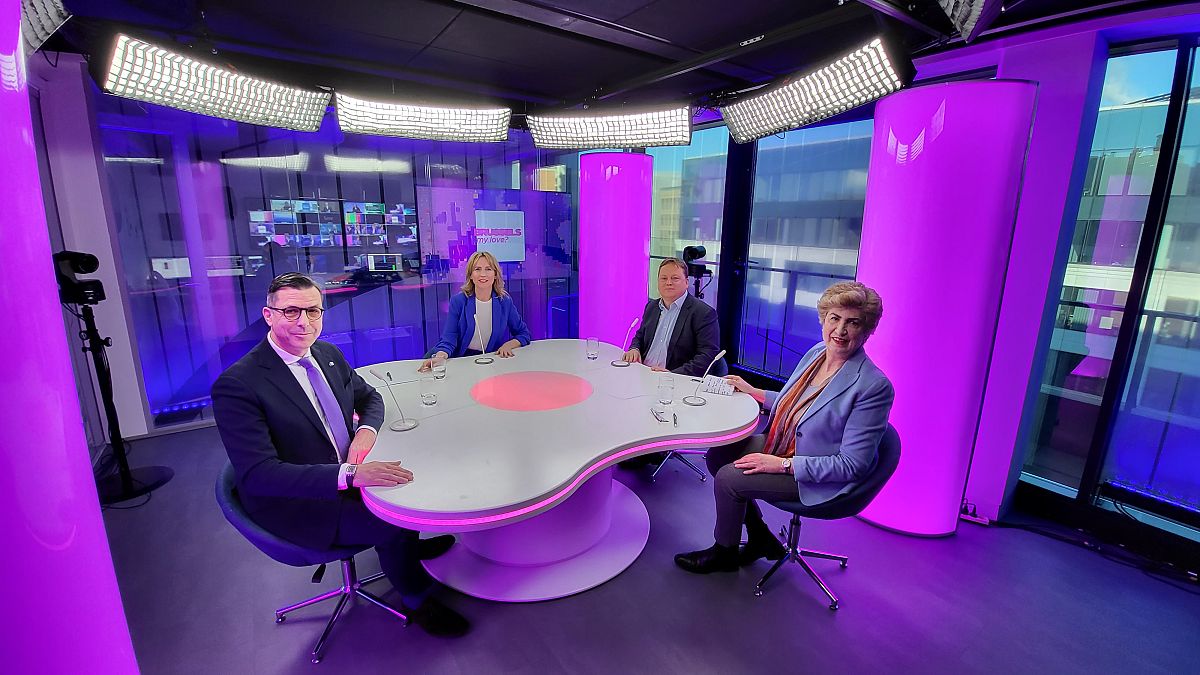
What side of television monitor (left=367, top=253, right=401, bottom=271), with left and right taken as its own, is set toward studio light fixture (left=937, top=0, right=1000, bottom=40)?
front

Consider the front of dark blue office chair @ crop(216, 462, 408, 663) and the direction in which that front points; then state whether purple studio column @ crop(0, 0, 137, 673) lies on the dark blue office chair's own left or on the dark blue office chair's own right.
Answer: on the dark blue office chair's own right

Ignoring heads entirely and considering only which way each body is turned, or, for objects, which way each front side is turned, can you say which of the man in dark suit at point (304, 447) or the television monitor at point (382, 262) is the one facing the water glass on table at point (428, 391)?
the television monitor

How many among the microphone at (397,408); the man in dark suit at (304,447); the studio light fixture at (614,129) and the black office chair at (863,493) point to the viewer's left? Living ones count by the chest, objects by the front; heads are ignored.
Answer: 2

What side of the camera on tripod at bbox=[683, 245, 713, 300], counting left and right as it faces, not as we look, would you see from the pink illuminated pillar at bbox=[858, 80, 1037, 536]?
left

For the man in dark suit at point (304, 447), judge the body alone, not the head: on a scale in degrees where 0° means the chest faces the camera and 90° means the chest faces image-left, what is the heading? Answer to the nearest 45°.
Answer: approximately 315°
